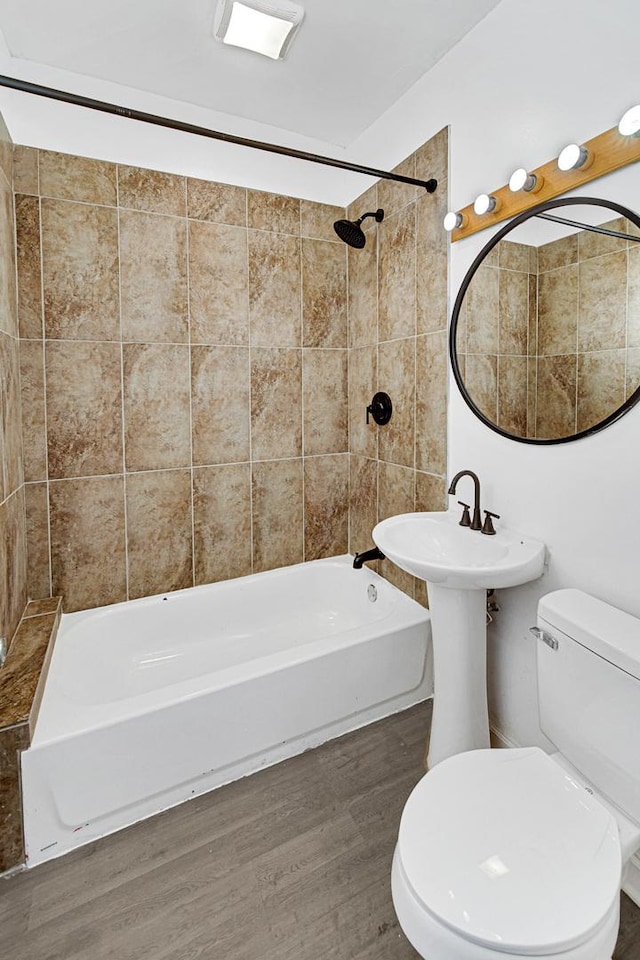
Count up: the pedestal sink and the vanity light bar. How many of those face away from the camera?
0

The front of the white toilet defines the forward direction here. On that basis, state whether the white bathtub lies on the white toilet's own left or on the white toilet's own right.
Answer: on the white toilet's own right

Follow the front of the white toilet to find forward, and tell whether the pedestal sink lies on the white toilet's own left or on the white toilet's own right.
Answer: on the white toilet's own right

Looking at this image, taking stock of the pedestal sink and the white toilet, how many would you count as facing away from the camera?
0

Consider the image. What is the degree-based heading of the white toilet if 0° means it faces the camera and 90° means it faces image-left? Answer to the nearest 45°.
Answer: approximately 45°
